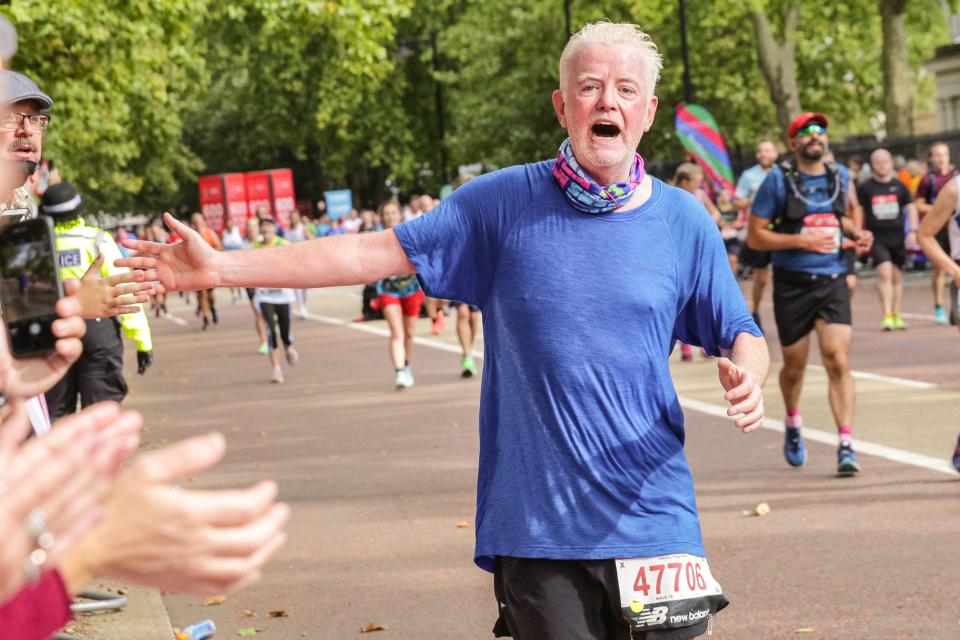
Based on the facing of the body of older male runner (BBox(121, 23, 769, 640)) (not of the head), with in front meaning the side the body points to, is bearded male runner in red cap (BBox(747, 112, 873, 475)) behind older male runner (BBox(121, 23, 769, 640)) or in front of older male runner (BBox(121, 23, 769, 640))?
behind

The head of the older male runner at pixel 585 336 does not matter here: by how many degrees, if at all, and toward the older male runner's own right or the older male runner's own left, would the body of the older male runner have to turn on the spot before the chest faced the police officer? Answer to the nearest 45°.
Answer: approximately 135° to the older male runner's own right

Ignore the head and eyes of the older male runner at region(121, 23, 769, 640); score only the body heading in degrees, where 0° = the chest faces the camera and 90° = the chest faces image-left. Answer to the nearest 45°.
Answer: approximately 0°
